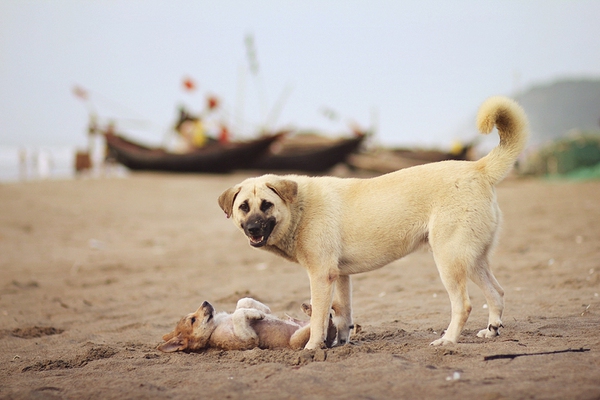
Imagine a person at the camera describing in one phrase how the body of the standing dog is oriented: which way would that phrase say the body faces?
to the viewer's left

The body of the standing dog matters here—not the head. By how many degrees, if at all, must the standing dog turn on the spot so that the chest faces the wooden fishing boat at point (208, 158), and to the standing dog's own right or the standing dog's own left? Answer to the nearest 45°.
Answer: approximately 90° to the standing dog's own right

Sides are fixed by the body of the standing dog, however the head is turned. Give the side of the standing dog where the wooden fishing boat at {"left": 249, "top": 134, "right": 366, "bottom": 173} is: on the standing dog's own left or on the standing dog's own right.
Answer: on the standing dog's own right
